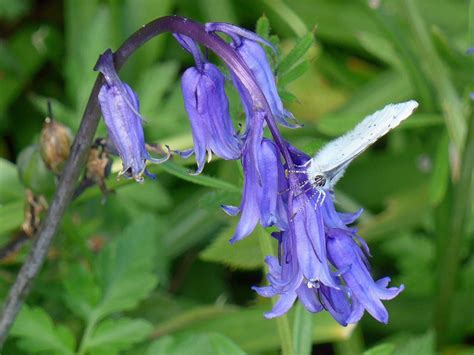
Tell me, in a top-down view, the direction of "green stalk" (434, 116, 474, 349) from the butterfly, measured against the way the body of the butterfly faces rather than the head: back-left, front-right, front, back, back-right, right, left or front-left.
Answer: back-right

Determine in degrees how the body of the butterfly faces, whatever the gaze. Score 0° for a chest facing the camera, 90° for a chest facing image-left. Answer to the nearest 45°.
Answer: approximately 45°

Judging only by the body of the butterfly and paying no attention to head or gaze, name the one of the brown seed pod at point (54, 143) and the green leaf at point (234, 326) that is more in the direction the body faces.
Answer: the brown seed pod

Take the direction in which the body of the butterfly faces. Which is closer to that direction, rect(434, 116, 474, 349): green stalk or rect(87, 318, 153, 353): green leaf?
the green leaf
